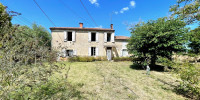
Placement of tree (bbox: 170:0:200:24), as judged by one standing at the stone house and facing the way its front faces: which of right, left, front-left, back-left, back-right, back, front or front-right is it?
front-left

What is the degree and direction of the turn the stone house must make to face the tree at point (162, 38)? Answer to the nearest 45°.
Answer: approximately 45° to its left

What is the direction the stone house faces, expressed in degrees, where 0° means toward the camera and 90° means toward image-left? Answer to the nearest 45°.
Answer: approximately 0°
